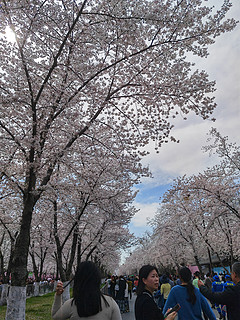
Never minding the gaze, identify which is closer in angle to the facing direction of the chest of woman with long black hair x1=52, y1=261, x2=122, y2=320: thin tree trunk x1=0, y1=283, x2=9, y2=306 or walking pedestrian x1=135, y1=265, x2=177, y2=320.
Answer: the thin tree trunk

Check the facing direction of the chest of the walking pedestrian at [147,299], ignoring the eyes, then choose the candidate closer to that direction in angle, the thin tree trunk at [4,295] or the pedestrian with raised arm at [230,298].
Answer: the pedestrian with raised arm

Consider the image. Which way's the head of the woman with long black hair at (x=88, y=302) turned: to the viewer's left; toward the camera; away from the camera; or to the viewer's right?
away from the camera

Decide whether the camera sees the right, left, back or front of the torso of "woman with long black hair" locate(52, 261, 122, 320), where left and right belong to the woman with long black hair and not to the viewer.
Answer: back

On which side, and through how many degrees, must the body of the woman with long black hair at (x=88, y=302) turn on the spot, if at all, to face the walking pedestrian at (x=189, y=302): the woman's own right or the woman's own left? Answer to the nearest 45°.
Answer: approximately 45° to the woman's own right

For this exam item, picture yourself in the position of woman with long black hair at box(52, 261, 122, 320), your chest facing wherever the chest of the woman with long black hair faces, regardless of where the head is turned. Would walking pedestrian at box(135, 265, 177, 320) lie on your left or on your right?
on your right

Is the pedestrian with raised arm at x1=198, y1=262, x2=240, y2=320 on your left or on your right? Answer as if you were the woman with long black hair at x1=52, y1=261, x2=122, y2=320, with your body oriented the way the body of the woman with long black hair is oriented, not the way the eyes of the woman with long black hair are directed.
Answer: on your right

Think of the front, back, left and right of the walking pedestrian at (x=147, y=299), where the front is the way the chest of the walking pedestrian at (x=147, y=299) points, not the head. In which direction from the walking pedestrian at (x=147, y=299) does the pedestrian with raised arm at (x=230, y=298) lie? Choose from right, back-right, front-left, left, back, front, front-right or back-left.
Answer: front-left

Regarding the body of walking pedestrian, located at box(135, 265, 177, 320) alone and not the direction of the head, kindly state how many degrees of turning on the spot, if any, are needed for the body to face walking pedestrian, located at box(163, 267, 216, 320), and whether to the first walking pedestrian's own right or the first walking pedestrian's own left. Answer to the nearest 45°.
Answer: approximately 45° to the first walking pedestrian's own left

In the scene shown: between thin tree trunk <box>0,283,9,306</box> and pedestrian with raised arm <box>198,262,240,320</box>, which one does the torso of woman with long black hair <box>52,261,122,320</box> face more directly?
the thin tree trunk

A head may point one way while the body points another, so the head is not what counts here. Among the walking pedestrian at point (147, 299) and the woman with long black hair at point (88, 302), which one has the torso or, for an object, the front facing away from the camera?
the woman with long black hair
